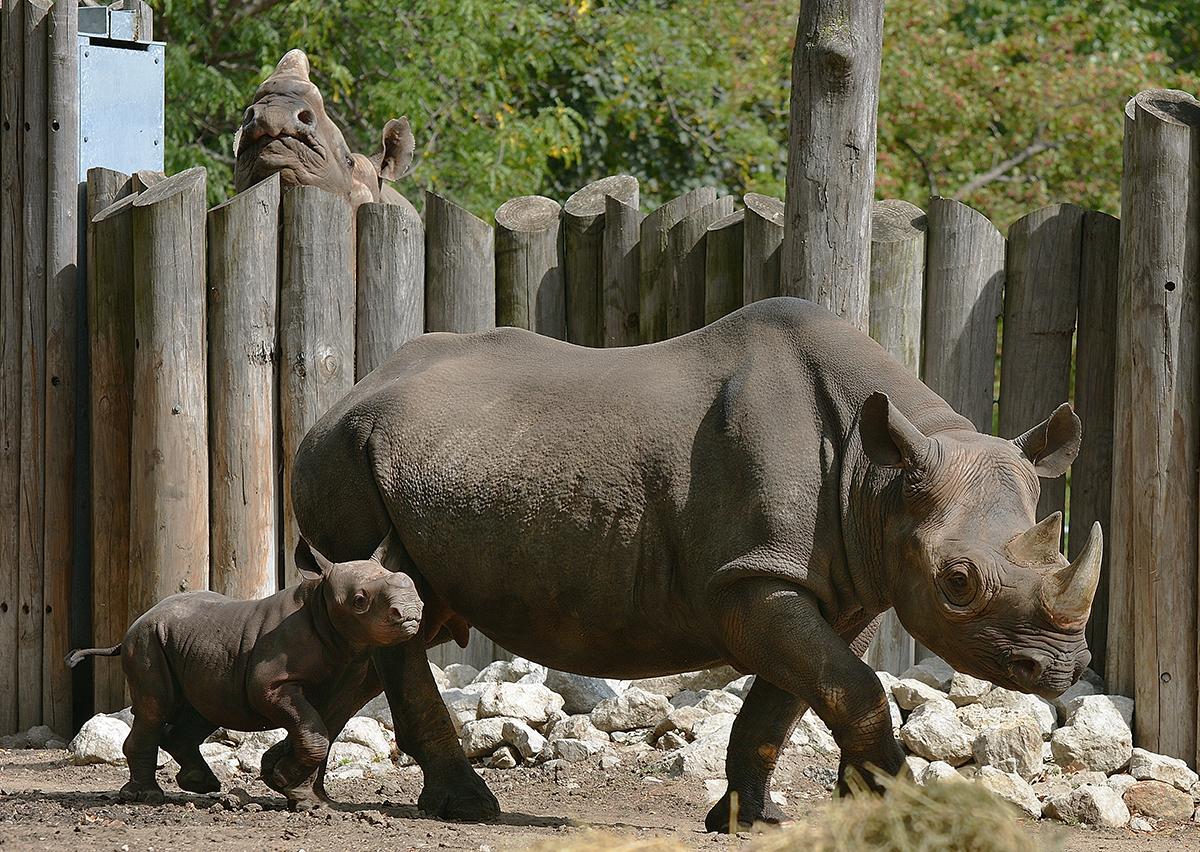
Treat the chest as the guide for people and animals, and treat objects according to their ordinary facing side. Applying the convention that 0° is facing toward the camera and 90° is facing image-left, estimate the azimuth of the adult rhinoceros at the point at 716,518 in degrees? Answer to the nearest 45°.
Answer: approximately 270°

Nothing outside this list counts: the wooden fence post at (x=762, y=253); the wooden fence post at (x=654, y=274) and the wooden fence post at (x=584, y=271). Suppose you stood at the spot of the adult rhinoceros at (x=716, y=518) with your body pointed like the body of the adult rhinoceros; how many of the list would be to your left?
3

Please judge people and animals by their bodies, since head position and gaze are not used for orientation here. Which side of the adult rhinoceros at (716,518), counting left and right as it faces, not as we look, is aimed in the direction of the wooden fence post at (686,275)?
left

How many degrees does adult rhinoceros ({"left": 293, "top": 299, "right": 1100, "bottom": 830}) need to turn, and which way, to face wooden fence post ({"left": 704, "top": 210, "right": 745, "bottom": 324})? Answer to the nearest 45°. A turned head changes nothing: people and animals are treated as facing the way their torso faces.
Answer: approximately 90° to its left

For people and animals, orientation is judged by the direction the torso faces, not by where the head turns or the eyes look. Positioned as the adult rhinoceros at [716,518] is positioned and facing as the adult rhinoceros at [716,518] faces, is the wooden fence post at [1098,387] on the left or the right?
on its left

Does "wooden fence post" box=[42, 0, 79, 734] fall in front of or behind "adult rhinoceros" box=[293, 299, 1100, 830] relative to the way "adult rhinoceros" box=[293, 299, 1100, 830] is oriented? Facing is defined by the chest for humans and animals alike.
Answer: behind

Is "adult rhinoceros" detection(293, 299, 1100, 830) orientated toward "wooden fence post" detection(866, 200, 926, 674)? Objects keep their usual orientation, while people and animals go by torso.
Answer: no

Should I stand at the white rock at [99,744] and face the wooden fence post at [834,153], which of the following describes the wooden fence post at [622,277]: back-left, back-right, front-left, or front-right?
front-left

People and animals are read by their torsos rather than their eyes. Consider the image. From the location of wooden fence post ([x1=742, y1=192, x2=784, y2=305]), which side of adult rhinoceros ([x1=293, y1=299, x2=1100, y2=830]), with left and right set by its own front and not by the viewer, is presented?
left

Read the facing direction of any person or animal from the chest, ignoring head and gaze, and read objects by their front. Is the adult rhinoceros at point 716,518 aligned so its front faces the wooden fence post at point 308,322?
no

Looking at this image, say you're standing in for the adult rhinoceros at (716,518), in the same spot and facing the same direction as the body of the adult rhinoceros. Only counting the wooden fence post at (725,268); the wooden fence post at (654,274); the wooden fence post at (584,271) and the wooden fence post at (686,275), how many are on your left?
4

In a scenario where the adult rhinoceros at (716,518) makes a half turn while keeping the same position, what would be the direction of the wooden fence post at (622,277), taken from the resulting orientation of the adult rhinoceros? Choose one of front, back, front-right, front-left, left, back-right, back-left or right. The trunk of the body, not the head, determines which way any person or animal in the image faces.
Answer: right

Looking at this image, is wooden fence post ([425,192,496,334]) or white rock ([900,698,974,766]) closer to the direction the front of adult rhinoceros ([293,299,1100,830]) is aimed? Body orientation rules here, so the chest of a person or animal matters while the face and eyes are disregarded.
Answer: the white rock

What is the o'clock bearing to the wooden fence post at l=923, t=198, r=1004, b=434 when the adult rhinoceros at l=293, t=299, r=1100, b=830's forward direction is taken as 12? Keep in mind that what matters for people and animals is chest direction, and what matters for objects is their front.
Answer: The wooden fence post is roughly at 10 o'clock from the adult rhinoceros.

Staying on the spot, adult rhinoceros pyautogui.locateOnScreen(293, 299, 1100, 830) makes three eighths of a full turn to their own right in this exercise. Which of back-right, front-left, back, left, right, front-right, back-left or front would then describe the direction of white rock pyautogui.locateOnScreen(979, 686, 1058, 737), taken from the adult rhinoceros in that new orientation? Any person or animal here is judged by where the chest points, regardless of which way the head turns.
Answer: back

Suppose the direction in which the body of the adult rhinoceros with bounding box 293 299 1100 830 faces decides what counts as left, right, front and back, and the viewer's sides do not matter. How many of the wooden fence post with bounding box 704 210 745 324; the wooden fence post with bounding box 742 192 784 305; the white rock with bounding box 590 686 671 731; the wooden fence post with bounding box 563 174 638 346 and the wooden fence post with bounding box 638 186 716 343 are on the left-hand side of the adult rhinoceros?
5

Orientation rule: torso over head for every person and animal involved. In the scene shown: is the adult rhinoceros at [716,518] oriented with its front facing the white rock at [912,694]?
no

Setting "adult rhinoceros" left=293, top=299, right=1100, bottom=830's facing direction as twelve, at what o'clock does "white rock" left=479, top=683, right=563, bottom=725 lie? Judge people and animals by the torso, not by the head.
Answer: The white rock is roughly at 8 o'clock from the adult rhinoceros.
